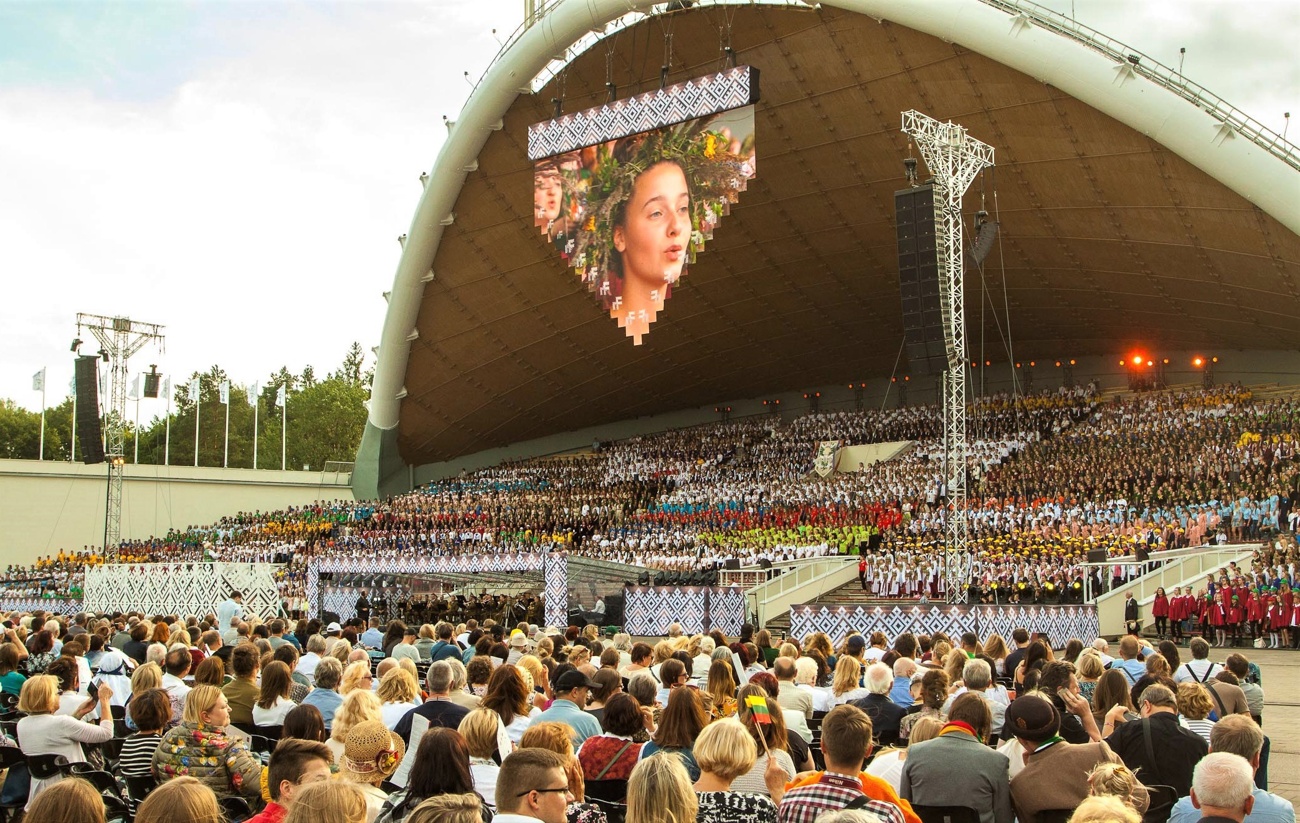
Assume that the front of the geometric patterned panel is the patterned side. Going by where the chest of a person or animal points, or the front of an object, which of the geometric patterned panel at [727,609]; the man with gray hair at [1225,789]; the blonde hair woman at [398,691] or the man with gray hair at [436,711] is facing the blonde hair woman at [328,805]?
the geometric patterned panel

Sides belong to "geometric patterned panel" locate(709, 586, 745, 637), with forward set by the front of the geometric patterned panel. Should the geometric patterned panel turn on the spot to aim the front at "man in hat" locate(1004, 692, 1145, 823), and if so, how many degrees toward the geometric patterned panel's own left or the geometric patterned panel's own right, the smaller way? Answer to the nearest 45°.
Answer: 0° — it already faces them

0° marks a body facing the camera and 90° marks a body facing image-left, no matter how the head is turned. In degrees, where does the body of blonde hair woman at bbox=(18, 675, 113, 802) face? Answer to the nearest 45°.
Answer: approximately 225°

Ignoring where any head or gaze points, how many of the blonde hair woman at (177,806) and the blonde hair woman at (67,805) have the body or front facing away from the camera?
2

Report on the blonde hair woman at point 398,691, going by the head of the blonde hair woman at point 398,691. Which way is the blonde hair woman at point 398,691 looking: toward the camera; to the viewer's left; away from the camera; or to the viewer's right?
away from the camera

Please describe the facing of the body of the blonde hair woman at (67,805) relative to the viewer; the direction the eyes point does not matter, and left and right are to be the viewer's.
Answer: facing away from the viewer

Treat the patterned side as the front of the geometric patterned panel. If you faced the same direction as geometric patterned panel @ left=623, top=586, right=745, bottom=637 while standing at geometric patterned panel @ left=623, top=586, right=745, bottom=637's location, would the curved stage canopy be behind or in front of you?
behind

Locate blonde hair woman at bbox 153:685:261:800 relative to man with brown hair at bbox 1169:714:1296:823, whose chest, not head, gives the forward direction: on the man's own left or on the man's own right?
on the man's own left

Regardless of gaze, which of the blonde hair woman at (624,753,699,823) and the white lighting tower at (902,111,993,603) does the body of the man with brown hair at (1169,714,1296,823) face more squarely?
the white lighting tower

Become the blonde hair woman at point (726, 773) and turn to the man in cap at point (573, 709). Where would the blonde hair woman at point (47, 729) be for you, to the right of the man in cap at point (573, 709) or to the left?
left

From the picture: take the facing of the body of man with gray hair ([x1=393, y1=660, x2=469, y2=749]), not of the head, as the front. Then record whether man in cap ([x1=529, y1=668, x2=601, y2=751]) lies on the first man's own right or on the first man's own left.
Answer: on the first man's own right

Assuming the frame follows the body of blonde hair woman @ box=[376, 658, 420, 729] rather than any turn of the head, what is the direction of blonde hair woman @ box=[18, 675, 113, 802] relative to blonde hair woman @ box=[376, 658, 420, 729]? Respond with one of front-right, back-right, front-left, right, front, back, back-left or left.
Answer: left

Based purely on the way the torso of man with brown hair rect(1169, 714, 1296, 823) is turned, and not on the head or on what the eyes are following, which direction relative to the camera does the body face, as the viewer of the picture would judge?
away from the camera

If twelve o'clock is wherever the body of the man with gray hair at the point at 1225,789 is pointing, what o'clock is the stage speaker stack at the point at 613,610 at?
The stage speaker stack is roughly at 11 o'clock from the man with gray hair.

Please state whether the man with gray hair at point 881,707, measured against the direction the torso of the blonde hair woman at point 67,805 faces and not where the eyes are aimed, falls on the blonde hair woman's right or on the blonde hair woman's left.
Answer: on the blonde hair woman's right

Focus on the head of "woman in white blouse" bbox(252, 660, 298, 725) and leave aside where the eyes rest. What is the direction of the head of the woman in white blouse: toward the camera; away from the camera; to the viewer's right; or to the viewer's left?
away from the camera
